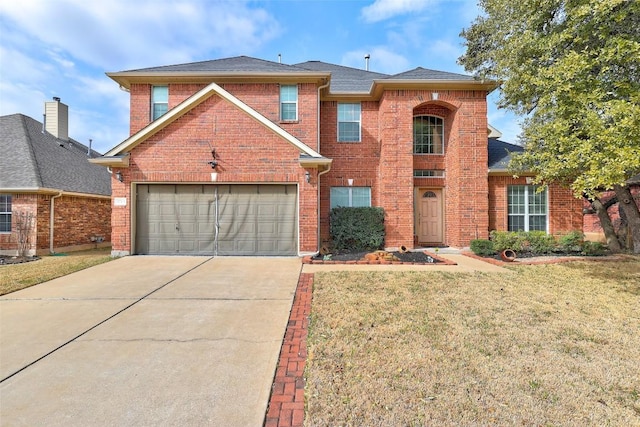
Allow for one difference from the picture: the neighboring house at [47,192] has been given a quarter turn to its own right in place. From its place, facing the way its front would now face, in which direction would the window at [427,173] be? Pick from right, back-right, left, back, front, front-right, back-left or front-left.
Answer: back-left

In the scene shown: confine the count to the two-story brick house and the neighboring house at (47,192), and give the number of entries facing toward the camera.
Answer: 2

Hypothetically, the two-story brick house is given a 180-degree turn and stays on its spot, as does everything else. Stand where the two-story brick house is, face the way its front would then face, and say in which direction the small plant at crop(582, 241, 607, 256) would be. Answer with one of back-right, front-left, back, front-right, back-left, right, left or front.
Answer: right

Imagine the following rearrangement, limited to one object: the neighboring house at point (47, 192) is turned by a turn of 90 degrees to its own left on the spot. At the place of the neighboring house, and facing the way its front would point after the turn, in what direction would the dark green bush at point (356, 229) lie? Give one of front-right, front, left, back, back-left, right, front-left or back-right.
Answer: front-right

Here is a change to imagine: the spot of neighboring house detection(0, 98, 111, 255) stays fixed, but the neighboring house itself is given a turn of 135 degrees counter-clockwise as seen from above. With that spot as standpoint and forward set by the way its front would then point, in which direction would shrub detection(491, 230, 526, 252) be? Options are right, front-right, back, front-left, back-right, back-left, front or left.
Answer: right

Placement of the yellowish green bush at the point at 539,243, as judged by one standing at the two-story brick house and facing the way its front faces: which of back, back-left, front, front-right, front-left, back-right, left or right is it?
left

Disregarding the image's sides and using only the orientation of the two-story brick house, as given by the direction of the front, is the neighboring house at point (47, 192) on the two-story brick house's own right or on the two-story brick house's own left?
on the two-story brick house's own right

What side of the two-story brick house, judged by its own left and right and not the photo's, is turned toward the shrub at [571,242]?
left

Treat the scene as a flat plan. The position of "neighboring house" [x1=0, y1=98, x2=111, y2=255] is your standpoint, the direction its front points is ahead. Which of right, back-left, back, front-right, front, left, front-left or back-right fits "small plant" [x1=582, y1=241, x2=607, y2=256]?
front-left

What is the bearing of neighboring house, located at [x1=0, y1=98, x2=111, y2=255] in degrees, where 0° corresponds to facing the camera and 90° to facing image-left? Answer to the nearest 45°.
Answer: approximately 0°
